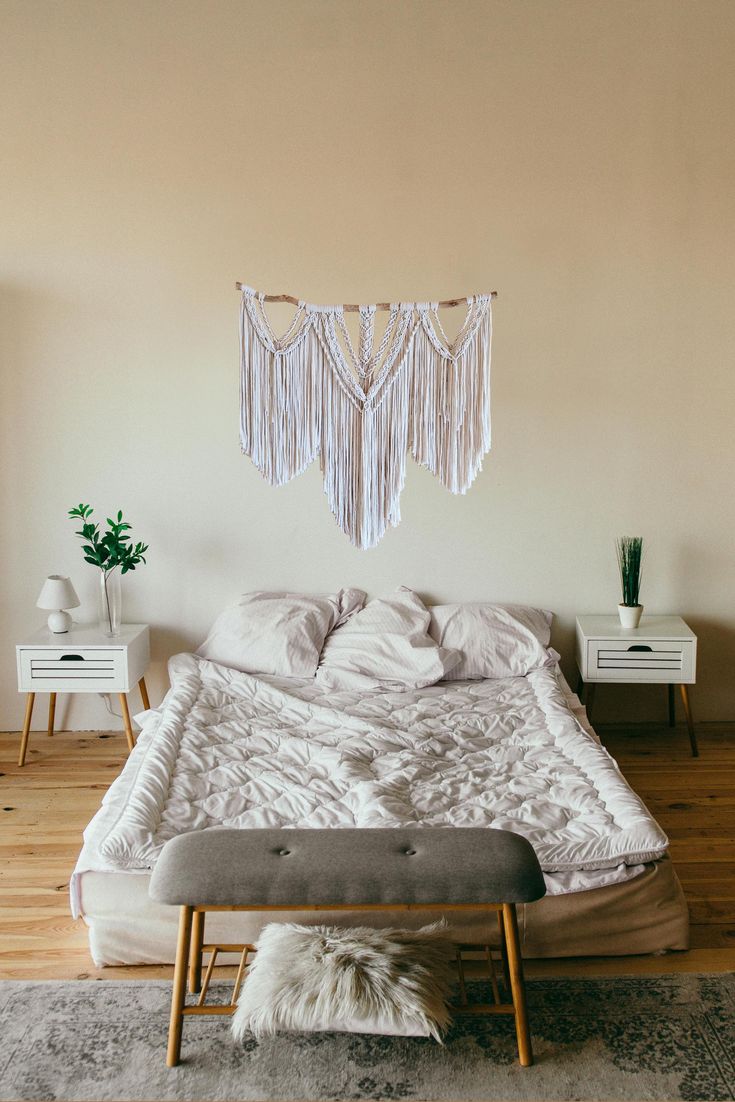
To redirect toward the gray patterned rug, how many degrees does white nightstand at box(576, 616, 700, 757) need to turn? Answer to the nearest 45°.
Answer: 0° — it already faces it

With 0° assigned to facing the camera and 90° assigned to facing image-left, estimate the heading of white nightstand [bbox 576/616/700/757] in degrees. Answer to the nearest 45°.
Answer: approximately 0°

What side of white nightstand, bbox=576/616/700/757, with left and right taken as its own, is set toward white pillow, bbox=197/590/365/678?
right

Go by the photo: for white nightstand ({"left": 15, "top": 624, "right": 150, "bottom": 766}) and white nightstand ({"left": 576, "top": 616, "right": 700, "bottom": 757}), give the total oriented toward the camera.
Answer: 2

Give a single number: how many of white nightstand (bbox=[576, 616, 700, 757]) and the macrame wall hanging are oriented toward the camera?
2

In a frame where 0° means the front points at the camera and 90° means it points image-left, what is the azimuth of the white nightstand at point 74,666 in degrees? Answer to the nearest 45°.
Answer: approximately 0°

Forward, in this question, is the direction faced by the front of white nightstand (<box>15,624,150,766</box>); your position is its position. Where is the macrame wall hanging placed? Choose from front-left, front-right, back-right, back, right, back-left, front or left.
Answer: front-left
